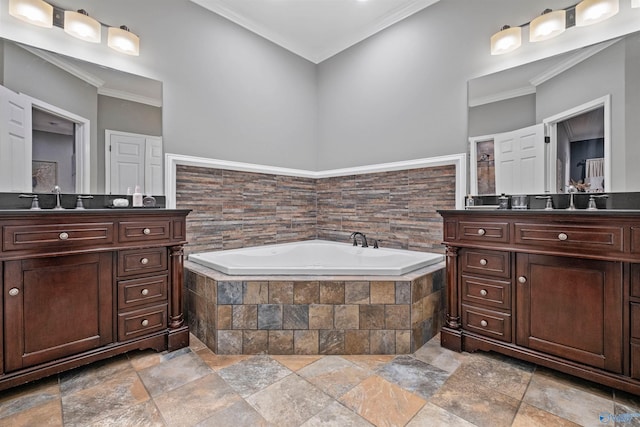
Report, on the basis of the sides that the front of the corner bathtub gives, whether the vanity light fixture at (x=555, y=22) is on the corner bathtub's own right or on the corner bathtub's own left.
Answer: on the corner bathtub's own left

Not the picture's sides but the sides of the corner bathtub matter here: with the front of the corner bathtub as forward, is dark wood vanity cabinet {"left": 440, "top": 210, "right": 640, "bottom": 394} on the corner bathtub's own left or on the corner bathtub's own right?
on the corner bathtub's own left

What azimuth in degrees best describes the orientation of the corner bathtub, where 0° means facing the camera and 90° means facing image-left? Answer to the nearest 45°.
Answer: approximately 0°

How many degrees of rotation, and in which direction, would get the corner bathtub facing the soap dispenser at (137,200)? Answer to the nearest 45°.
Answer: approximately 90° to its right

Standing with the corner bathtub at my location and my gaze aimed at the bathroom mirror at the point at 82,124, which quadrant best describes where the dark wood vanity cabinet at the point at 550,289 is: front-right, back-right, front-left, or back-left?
back-left

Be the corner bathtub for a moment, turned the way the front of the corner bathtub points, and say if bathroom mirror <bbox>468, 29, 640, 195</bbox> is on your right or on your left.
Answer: on your left
